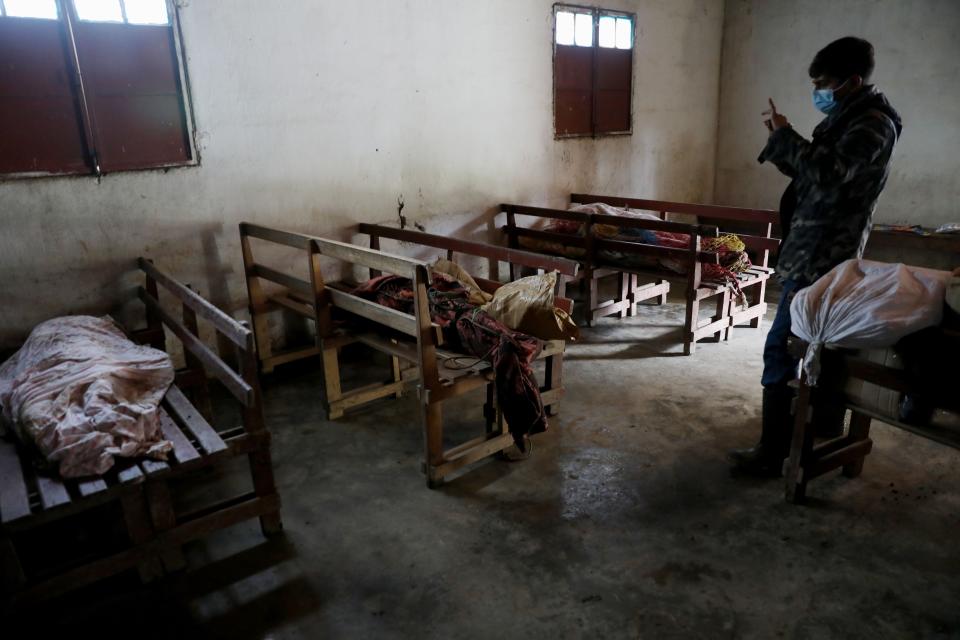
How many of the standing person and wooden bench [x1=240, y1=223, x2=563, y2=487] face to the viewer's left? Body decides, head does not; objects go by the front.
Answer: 1

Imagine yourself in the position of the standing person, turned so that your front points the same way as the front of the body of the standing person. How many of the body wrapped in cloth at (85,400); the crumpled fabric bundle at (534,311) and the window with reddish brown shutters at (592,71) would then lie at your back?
0

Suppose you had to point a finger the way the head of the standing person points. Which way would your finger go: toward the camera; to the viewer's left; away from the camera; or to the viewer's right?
to the viewer's left

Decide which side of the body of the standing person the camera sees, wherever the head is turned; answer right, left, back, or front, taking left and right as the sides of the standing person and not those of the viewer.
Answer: left

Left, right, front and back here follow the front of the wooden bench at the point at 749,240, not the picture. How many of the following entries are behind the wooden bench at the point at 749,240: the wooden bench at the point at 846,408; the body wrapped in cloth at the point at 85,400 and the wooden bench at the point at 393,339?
0

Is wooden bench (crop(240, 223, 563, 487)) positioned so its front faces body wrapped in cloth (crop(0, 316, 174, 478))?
no

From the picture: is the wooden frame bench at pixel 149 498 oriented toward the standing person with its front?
no

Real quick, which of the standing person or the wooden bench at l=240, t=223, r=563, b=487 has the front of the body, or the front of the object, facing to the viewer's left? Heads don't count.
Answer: the standing person

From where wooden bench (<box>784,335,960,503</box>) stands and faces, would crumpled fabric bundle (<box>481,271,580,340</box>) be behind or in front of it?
in front

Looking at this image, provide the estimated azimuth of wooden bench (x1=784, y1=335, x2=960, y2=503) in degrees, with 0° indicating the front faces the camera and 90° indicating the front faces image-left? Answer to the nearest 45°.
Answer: approximately 45°

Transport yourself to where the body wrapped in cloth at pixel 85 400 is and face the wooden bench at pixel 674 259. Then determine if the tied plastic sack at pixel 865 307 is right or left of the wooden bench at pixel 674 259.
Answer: right

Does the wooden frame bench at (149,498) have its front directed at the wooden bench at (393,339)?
no

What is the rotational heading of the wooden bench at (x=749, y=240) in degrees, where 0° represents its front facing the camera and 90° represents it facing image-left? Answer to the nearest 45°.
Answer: approximately 45°

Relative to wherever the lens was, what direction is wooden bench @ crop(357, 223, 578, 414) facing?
facing the viewer and to the left of the viewer

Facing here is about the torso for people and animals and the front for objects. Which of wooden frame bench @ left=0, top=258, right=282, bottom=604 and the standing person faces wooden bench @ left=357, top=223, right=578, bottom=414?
the standing person
